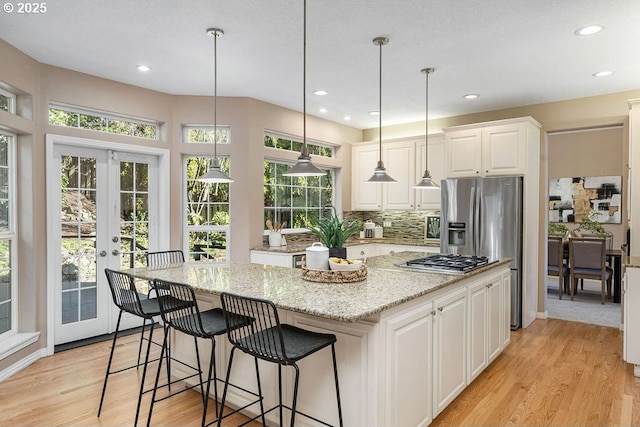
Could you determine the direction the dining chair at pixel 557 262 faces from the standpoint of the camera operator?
facing away from the viewer and to the right of the viewer

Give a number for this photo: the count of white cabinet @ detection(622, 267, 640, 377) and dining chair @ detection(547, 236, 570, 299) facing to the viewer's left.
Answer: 1

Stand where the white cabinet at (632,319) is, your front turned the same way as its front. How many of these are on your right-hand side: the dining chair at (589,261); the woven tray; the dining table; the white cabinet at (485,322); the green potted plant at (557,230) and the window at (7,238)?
3

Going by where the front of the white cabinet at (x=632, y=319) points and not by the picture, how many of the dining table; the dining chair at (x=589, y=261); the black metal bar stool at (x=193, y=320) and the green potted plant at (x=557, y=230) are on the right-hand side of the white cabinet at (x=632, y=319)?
3

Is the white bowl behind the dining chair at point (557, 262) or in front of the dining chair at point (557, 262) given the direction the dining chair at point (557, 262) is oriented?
behind

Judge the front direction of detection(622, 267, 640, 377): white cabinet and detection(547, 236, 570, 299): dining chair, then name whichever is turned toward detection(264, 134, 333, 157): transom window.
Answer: the white cabinet

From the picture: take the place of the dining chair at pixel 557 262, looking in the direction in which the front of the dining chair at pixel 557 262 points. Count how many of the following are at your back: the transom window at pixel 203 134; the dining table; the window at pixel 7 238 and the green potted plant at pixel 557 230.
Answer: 2

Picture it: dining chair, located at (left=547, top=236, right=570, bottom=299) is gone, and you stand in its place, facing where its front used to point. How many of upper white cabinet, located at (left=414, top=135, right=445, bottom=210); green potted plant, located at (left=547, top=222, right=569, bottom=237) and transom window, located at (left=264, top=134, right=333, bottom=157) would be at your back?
2

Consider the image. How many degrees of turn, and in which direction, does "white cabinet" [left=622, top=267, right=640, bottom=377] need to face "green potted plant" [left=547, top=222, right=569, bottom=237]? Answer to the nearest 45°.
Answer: approximately 90° to its right

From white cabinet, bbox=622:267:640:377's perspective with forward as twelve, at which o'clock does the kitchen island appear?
The kitchen island is roughly at 10 o'clock from the white cabinet.

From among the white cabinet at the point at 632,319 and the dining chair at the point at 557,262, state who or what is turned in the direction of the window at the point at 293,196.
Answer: the white cabinet

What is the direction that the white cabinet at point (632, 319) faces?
to the viewer's left

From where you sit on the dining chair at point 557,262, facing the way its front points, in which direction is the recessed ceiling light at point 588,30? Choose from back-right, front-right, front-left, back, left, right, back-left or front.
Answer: back-right

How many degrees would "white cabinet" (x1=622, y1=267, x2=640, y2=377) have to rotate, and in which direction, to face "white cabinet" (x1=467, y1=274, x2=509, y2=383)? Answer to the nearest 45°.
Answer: approximately 45° to its left
